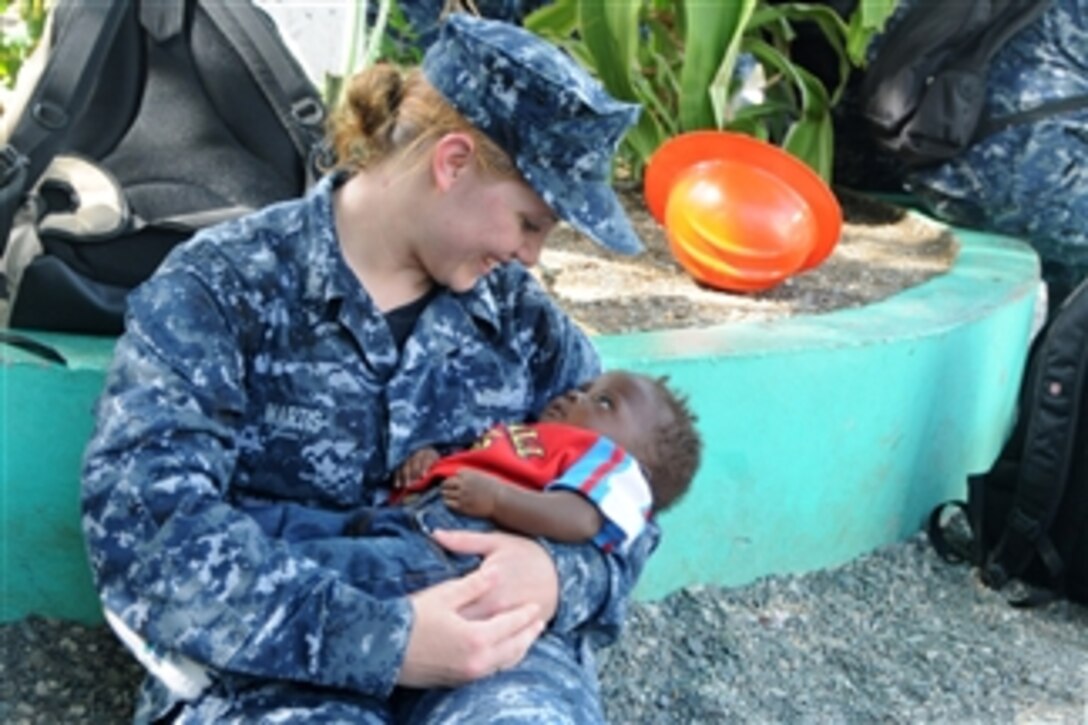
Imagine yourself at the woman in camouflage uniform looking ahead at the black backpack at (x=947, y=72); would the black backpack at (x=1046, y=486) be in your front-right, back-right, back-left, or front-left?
front-right

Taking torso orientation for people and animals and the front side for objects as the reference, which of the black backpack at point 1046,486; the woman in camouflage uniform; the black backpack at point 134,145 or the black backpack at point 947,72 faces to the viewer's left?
the black backpack at point 947,72

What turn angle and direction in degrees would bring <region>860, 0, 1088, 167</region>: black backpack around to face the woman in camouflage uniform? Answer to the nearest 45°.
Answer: approximately 90° to its left

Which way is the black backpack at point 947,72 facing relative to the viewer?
to the viewer's left

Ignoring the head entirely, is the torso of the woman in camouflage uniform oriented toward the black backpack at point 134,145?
no

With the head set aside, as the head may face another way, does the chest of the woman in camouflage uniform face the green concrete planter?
no

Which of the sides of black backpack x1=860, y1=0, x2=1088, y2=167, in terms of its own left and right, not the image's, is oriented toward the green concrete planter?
front

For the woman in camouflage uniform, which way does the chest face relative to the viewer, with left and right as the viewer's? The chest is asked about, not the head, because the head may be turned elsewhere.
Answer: facing the viewer and to the right of the viewer

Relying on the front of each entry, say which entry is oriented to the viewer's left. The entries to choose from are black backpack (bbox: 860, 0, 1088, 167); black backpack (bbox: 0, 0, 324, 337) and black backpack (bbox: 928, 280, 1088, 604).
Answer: black backpack (bbox: 860, 0, 1088, 167)

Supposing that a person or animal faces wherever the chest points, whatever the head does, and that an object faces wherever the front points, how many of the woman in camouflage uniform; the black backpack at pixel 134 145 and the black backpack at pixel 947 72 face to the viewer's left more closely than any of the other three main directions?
1

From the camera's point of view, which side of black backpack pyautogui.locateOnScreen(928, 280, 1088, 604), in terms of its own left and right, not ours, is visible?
back
